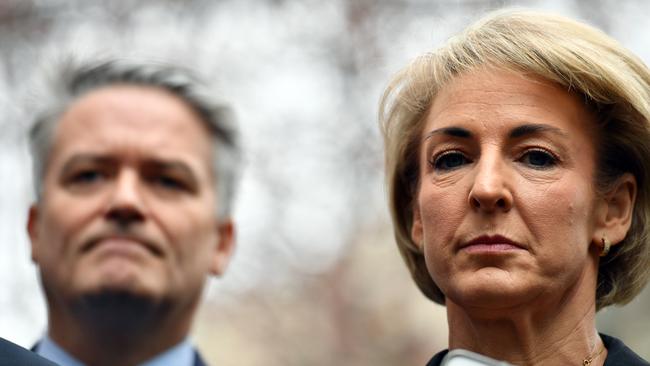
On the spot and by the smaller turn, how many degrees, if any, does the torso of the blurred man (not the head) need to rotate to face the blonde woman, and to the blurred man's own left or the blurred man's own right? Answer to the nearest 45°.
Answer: approximately 45° to the blurred man's own left

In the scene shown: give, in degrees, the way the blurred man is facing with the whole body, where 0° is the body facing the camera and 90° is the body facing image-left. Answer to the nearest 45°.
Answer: approximately 0°

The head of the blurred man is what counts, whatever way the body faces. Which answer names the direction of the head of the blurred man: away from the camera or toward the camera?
toward the camera
